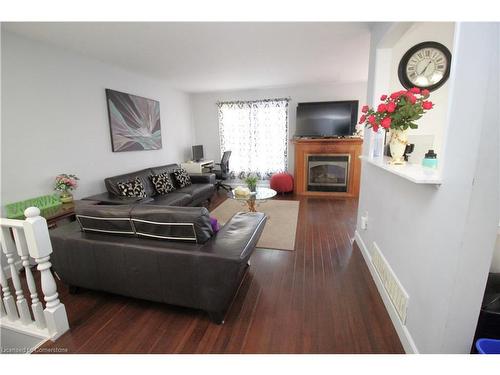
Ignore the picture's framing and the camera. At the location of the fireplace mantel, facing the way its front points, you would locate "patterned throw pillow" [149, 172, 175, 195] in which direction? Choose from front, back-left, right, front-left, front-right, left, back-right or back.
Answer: front-right

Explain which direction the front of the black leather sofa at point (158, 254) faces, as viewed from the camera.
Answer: facing away from the viewer and to the right of the viewer

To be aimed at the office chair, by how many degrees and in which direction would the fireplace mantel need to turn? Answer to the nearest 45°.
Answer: approximately 90° to its right

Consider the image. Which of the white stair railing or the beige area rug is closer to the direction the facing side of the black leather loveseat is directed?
the beige area rug

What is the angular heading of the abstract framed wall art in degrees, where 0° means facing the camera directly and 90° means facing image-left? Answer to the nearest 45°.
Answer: approximately 315°

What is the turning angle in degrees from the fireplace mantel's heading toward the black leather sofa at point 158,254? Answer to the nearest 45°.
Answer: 0° — it already faces it

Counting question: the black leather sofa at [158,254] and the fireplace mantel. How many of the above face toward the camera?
1

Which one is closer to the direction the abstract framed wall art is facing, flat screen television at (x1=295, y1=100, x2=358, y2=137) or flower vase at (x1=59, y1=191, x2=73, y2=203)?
the flat screen television

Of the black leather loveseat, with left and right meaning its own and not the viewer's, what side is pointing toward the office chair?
left

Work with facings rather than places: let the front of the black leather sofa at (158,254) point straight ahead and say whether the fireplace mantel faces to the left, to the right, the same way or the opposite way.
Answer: the opposite way

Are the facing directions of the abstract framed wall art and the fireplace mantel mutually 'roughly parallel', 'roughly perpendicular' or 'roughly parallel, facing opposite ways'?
roughly perpendicular

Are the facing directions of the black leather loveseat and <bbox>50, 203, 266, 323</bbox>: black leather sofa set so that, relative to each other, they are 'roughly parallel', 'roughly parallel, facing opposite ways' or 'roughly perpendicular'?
roughly perpendicular
